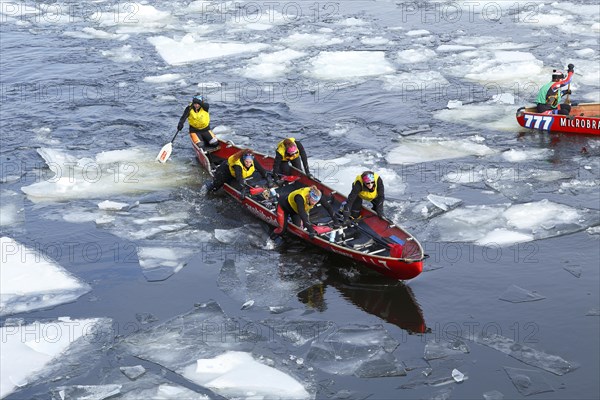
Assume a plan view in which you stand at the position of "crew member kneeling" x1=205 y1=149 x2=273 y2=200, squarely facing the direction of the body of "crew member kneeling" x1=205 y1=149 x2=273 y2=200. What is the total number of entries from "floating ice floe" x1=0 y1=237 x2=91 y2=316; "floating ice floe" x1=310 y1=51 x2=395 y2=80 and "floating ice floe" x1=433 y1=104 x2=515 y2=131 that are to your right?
1

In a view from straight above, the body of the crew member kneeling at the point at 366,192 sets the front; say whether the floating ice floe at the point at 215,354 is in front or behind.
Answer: in front

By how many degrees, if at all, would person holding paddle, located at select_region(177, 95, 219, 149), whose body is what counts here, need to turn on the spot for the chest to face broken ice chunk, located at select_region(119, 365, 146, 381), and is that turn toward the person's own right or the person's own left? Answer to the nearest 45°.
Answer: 0° — they already face it

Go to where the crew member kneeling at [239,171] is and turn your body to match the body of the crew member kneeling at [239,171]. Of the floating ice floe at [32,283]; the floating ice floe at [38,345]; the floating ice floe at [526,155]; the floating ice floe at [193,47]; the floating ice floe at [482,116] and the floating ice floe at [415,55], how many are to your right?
2

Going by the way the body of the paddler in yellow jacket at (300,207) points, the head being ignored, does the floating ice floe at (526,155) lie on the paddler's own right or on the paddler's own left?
on the paddler's own left

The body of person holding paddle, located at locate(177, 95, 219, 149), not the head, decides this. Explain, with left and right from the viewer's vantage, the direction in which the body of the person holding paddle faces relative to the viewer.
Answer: facing the viewer

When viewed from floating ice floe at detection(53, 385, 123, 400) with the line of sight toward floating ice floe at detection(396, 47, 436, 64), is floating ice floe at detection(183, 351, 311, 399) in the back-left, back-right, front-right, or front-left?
front-right

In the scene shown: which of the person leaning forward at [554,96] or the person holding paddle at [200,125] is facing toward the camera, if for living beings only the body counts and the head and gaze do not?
the person holding paddle at [200,125]

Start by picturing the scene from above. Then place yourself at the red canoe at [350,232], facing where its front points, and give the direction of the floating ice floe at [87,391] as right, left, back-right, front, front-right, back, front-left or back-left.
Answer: right

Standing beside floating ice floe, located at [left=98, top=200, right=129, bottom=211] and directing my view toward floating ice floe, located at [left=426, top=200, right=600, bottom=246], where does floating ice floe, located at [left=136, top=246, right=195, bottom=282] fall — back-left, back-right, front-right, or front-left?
front-right

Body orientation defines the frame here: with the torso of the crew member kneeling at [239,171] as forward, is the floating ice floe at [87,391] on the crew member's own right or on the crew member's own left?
on the crew member's own right

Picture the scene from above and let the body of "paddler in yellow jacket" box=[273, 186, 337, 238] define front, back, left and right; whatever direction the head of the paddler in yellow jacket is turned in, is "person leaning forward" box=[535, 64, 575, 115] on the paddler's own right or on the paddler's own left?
on the paddler's own left

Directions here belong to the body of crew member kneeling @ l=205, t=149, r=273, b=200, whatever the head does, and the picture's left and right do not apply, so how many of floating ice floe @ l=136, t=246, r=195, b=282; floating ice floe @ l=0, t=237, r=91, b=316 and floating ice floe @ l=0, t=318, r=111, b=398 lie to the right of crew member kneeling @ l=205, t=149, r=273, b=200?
3

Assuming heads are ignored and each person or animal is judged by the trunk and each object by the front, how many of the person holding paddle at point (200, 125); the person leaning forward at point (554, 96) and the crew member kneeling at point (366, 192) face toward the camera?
2

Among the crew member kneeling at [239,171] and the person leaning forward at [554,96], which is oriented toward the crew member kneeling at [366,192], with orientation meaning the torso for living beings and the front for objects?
the crew member kneeling at [239,171]
